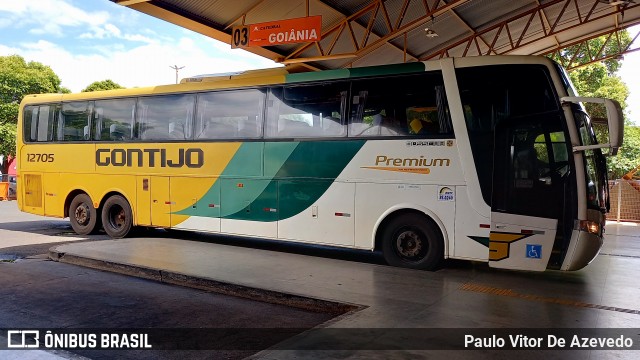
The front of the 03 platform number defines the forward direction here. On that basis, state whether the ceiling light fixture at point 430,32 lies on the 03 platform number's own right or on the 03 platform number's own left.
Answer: on the 03 platform number's own left

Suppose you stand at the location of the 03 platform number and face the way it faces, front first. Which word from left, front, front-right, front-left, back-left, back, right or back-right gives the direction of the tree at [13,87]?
back-right

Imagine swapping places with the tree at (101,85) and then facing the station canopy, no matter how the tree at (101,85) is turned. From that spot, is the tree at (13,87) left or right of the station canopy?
right

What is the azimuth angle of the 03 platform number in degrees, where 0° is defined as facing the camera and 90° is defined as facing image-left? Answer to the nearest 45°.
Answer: approximately 0°

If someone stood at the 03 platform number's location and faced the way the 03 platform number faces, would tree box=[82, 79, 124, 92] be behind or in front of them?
behind
